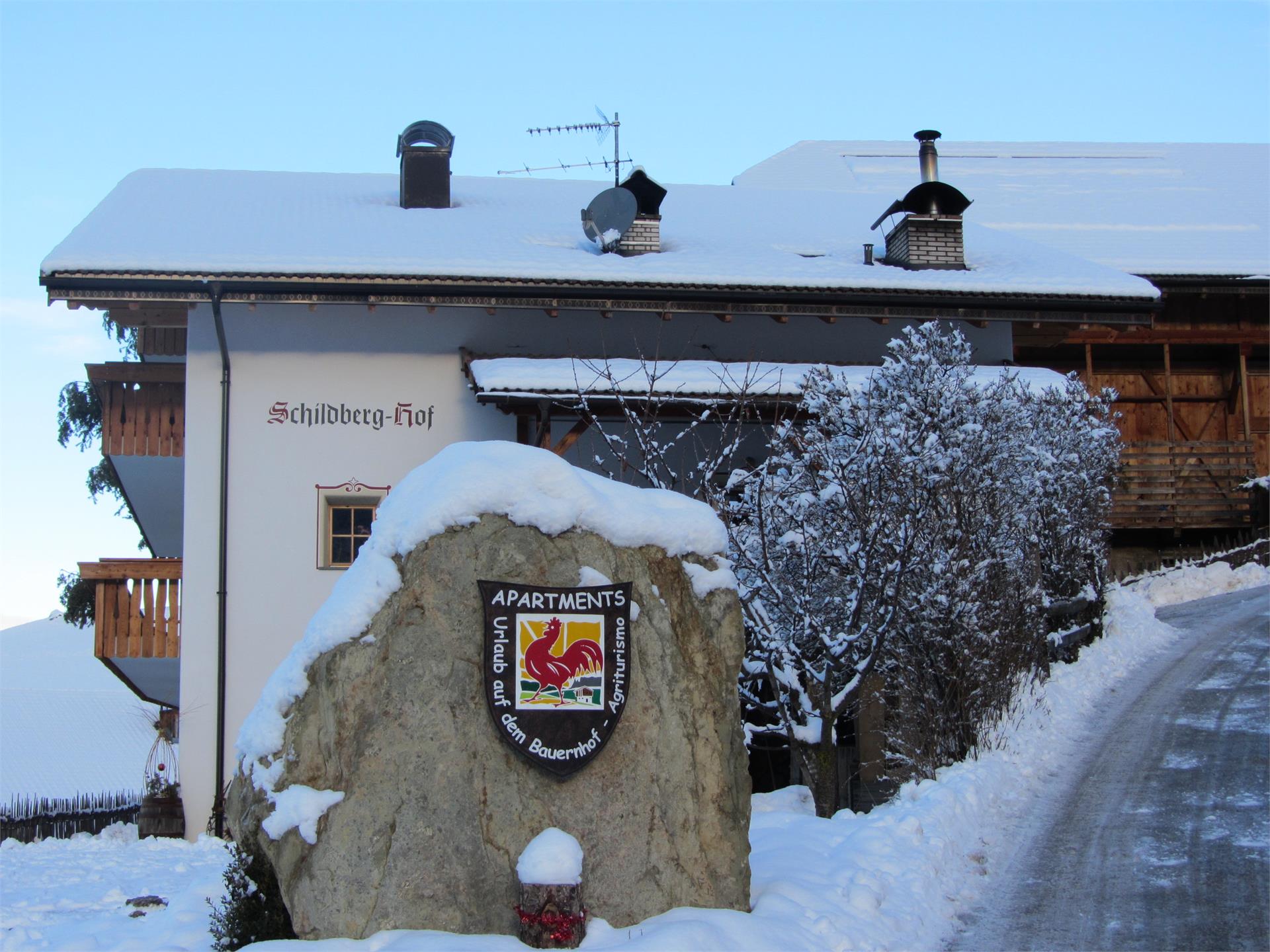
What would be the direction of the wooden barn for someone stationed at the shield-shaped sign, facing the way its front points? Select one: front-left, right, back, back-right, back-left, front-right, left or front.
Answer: back-left

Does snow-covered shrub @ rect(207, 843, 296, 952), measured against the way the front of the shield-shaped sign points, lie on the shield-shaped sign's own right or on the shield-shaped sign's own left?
on the shield-shaped sign's own right

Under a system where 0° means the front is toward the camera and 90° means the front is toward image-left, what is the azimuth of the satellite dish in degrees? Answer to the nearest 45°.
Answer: approximately 45°

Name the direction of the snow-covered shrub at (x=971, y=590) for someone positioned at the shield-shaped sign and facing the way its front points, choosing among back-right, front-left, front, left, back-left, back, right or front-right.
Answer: back-left
